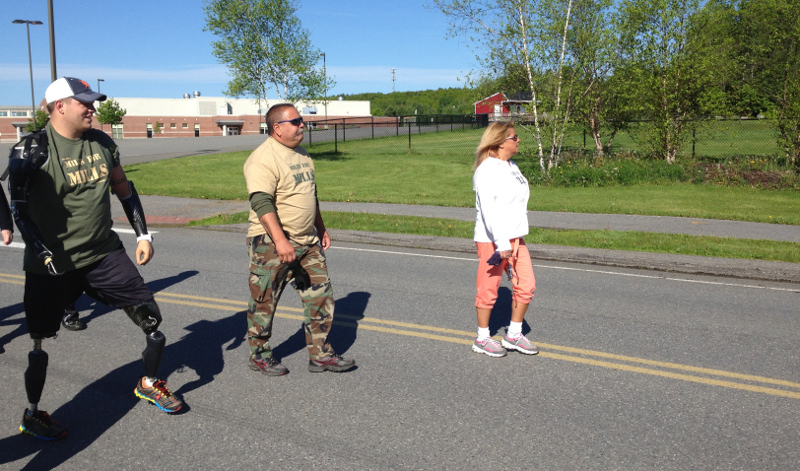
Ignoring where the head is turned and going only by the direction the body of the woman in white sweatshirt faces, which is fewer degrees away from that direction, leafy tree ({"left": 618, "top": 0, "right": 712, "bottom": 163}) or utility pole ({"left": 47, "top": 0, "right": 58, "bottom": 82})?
the leafy tree
